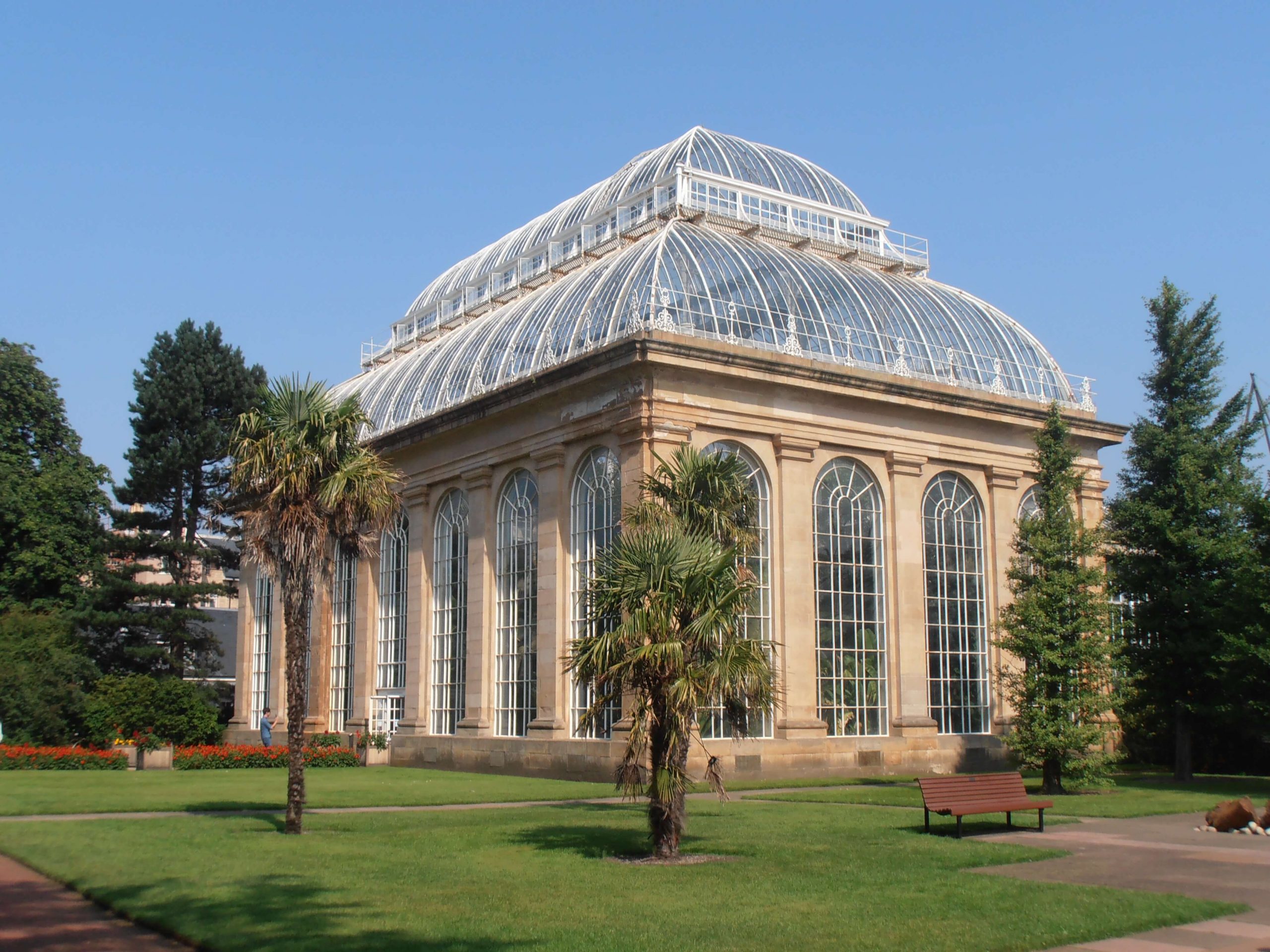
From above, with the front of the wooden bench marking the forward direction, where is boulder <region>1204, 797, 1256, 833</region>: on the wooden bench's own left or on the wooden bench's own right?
on the wooden bench's own left

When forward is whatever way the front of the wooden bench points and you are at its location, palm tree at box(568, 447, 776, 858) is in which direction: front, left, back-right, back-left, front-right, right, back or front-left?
right
